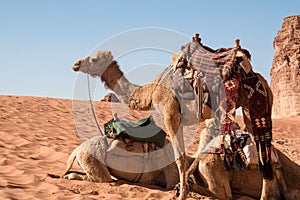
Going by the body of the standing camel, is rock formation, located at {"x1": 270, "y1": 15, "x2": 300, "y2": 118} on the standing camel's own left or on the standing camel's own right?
on the standing camel's own right

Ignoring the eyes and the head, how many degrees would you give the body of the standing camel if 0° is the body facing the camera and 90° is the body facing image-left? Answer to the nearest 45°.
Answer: approximately 90°
